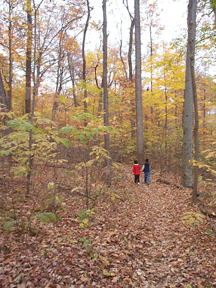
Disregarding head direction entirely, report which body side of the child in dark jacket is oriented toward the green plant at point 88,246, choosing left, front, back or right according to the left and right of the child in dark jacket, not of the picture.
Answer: back

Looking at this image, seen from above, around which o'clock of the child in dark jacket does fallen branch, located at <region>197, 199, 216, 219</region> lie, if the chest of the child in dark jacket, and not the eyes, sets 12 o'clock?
The fallen branch is roughly at 5 o'clock from the child in dark jacket.

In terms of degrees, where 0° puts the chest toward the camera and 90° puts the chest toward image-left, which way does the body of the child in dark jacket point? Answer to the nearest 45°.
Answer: approximately 180°
